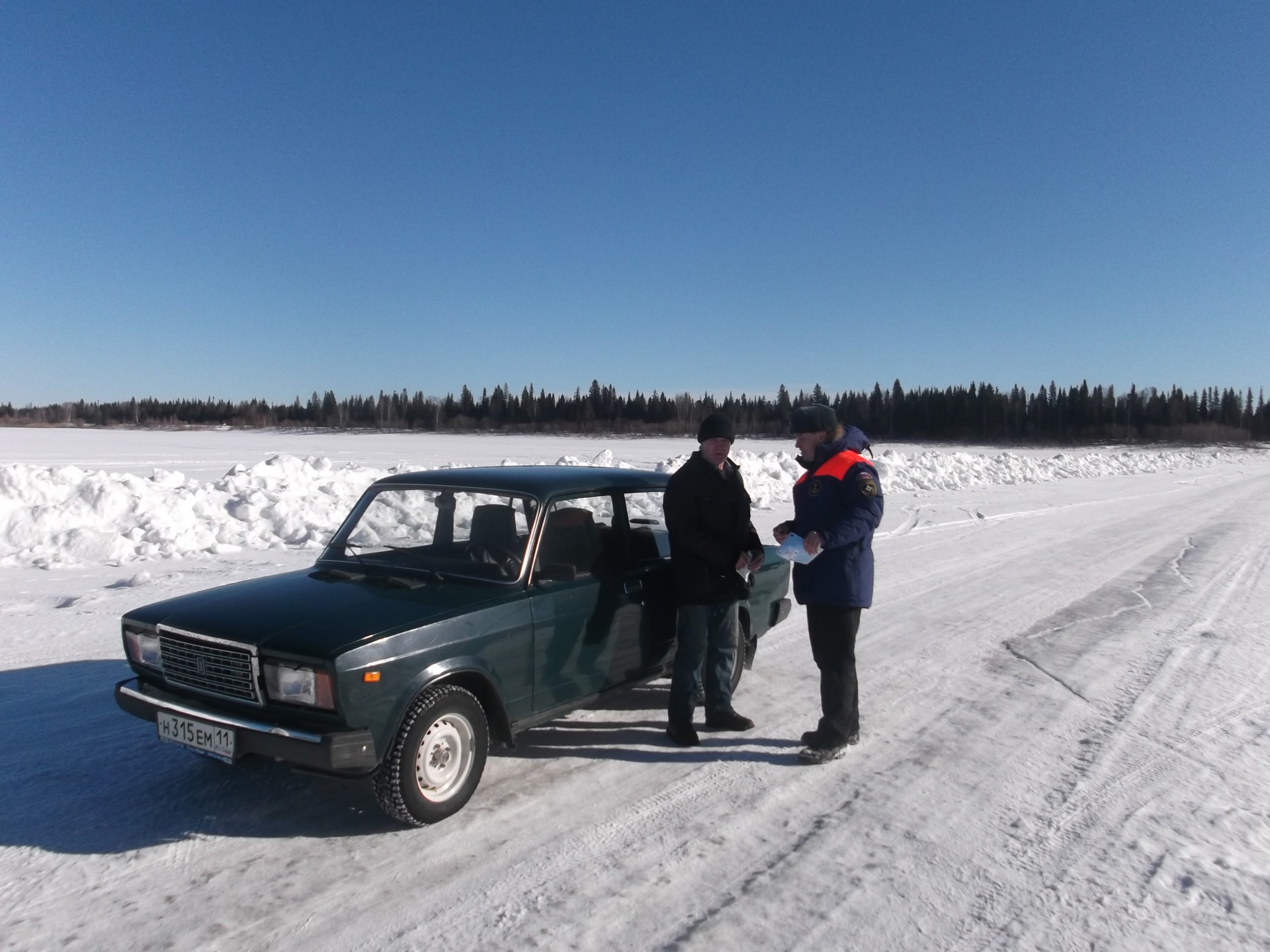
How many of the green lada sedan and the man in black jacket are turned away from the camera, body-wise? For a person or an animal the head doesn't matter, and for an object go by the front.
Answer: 0

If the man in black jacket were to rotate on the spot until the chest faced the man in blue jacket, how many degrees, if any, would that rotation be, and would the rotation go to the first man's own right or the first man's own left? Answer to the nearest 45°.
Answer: approximately 45° to the first man's own left

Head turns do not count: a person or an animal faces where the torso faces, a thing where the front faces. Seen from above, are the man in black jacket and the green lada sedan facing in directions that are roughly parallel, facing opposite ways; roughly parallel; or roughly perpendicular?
roughly perpendicular

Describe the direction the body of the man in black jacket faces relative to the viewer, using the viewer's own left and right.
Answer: facing the viewer and to the right of the viewer

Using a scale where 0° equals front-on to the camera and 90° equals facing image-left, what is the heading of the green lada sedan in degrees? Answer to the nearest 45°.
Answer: approximately 45°

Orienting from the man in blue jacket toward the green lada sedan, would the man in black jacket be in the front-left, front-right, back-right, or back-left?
front-right

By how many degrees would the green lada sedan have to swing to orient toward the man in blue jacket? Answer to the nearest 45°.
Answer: approximately 135° to its left

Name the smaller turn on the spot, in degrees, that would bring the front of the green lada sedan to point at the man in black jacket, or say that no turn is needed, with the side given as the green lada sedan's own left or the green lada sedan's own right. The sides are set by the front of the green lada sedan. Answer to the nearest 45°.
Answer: approximately 135° to the green lada sedan's own left

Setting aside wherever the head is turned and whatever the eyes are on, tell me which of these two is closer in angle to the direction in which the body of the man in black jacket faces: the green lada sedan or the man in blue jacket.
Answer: the man in blue jacket

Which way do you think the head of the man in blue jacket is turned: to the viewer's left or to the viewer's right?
to the viewer's left
